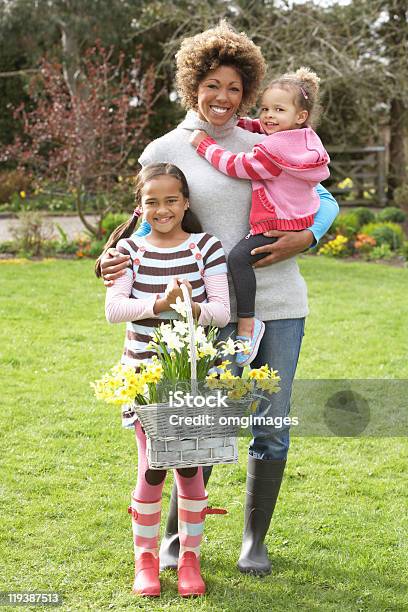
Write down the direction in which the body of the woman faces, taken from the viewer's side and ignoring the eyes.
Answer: toward the camera

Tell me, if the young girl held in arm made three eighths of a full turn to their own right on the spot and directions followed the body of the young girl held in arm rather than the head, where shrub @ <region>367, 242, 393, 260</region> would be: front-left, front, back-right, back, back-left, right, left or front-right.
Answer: front-left

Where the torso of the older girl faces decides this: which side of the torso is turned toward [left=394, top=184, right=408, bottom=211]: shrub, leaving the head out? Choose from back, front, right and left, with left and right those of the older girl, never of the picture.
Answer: back

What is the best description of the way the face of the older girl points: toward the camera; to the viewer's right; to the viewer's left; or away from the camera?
toward the camera

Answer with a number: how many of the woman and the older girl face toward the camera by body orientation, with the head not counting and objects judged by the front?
2

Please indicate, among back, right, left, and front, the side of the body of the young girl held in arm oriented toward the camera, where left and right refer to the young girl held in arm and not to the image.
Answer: left

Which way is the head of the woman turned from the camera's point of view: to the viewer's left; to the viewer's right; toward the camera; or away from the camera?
toward the camera

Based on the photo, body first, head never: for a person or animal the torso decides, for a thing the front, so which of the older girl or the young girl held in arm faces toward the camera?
the older girl

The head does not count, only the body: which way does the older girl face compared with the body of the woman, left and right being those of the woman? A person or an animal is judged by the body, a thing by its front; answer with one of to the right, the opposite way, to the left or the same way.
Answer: the same way

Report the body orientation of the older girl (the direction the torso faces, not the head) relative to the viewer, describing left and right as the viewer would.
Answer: facing the viewer

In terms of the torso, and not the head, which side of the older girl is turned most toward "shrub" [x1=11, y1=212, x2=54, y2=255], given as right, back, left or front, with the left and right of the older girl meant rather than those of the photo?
back

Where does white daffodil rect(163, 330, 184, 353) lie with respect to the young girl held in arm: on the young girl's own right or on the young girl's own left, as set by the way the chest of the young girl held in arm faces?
on the young girl's own left

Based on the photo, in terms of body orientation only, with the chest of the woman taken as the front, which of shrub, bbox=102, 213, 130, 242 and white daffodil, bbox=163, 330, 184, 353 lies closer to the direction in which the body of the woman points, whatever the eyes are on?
the white daffodil

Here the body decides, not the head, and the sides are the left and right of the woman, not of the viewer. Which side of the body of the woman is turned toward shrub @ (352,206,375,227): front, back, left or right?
back
